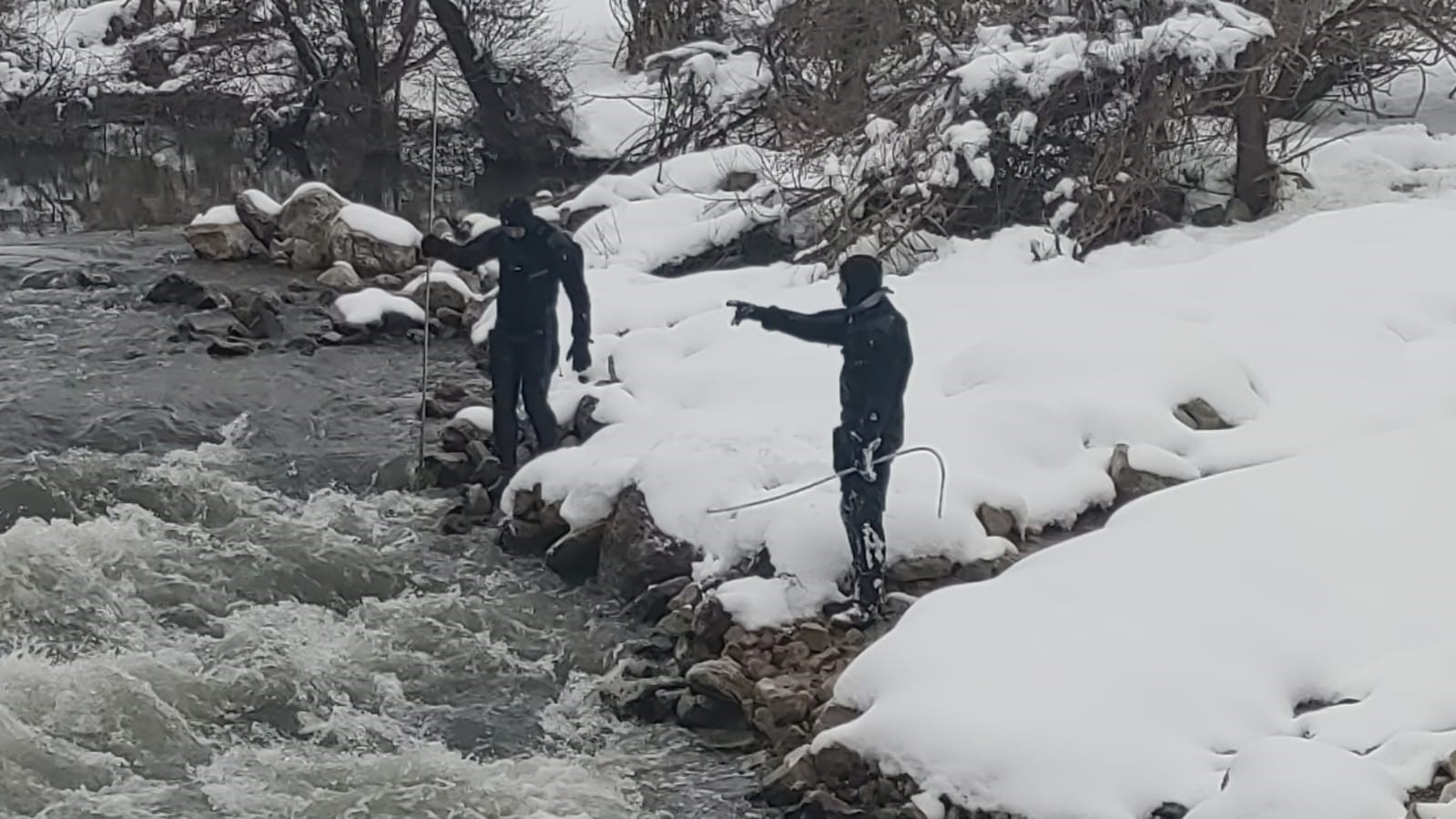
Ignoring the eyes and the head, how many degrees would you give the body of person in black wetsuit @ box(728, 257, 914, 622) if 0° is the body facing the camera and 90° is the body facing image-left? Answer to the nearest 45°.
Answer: approximately 90°

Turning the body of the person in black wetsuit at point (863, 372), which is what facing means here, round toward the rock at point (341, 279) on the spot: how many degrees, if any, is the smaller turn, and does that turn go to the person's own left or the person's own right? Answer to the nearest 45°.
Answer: approximately 45° to the person's own right

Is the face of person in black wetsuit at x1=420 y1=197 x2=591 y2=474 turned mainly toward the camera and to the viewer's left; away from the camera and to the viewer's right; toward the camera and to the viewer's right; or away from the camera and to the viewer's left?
toward the camera and to the viewer's left

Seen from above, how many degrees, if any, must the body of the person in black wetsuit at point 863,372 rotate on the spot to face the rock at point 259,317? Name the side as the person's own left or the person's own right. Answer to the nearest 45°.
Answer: approximately 45° to the person's own right

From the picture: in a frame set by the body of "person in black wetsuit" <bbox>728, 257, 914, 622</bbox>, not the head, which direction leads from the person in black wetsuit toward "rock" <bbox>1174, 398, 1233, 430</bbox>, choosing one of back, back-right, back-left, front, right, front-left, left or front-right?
back-right

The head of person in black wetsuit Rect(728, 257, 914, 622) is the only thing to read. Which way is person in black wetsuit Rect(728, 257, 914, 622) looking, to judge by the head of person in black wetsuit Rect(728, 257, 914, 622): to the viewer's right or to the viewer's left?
to the viewer's left

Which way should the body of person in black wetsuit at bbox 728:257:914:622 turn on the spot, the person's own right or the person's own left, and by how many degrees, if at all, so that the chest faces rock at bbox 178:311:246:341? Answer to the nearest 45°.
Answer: approximately 45° to the person's own right

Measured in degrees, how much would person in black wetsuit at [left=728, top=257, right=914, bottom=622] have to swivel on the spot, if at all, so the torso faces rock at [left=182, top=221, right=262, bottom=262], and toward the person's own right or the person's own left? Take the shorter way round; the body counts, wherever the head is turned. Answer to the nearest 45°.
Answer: approximately 45° to the person's own right
